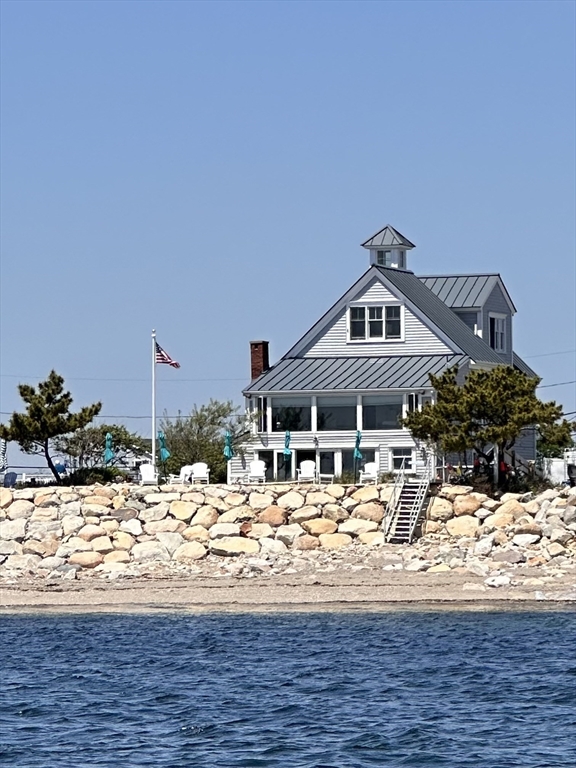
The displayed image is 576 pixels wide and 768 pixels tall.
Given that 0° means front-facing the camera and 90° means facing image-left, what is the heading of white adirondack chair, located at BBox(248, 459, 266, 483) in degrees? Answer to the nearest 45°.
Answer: approximately 0°

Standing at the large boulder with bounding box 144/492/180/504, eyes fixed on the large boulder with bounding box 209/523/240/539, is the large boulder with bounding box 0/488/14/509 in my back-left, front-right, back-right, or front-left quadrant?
back-right

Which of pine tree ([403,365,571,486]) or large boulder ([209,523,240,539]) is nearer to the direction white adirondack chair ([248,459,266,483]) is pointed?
the large boulder

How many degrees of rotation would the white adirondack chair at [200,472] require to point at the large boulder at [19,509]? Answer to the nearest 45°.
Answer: approximately 90° to its right

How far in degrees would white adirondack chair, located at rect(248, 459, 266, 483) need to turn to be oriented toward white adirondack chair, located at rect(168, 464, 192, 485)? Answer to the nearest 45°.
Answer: approximately 90° to its right

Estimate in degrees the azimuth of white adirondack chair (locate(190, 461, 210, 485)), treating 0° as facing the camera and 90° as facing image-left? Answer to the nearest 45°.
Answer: approximately 0°

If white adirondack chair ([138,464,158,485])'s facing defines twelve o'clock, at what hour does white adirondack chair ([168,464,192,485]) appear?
white adirondack chair ([168,464,192,485]) is roughly at 8 o'clock from white adirondack chair ([138,464,158,485]).
